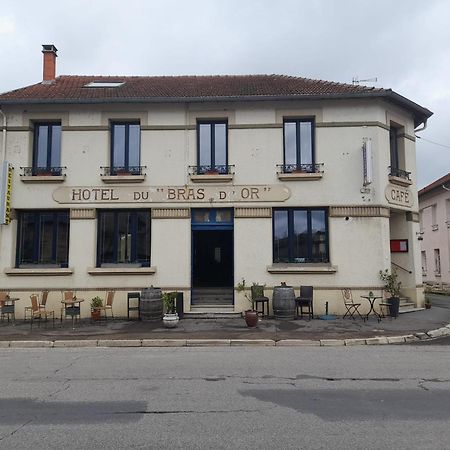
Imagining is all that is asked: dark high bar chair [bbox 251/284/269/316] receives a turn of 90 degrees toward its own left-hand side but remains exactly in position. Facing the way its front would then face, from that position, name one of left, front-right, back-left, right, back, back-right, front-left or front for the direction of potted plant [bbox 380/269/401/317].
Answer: front-right

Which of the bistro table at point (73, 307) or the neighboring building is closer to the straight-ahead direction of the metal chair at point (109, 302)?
the bistro table

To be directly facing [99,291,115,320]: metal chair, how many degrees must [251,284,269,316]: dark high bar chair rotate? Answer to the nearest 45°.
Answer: approximately 135° to its right

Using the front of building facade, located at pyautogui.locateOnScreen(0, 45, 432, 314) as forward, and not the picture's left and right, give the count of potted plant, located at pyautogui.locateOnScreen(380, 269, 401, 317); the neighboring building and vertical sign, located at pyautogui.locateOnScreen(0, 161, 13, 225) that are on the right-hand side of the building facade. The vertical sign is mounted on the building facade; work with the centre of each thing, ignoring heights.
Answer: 1

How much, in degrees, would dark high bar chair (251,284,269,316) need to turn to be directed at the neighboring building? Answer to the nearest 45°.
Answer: approximately 90° to its left

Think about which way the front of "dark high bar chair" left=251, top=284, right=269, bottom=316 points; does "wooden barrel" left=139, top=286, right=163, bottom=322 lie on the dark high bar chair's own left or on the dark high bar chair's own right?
on the dark high bar chair's own right

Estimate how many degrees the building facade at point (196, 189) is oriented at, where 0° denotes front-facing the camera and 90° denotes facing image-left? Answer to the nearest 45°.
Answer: approximately 0°

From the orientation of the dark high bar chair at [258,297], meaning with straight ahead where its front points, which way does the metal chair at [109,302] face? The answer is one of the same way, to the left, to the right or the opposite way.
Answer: to the right

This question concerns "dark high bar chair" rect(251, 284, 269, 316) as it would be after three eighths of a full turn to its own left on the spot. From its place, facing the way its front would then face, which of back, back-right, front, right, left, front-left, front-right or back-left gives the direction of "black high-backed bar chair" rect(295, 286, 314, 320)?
right
